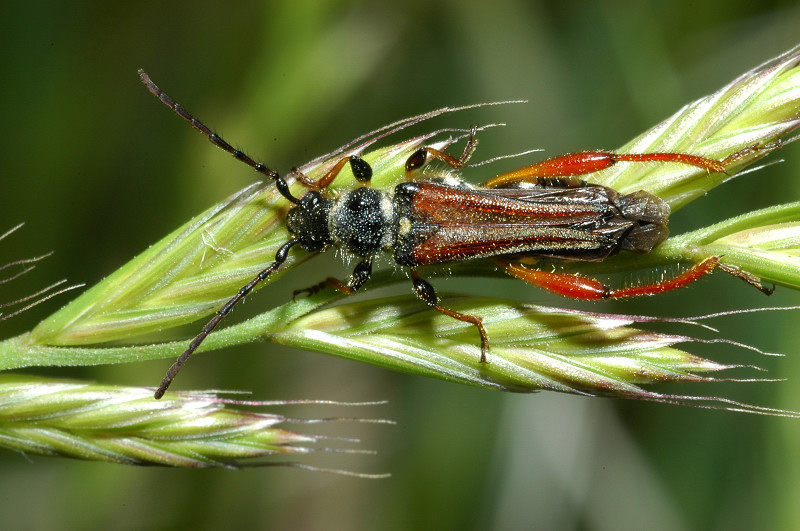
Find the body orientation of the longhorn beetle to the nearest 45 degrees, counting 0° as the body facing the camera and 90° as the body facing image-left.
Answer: approximately 90°
